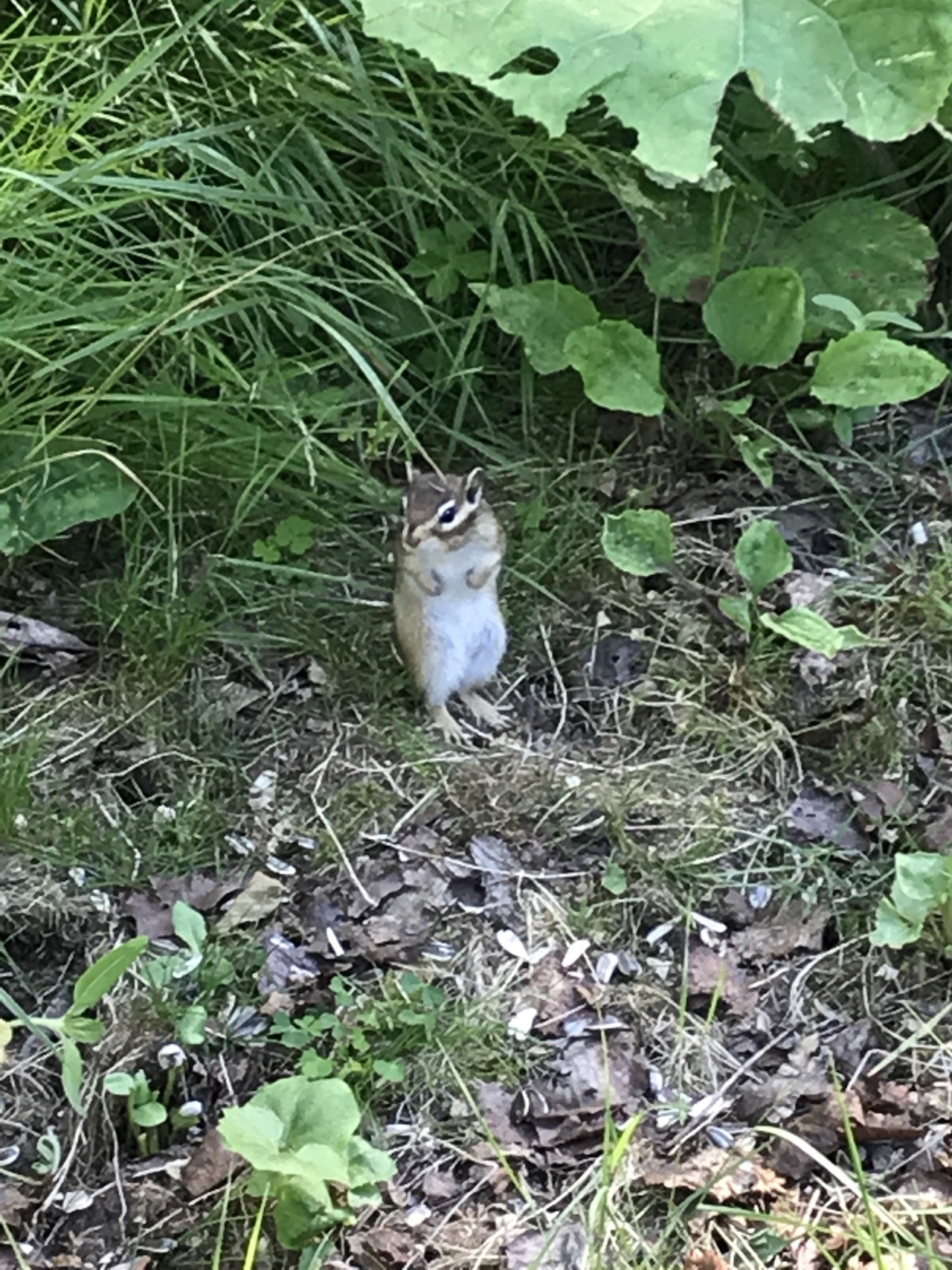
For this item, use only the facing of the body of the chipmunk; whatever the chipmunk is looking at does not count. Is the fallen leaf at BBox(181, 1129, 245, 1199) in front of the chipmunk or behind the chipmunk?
in front

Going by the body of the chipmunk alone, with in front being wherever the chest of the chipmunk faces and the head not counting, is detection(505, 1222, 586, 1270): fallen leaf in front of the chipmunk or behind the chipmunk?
in front

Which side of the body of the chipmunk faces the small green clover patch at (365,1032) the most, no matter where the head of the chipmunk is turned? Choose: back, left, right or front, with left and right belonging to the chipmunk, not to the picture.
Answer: front

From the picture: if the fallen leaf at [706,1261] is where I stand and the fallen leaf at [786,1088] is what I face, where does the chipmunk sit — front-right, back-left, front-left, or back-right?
front-left

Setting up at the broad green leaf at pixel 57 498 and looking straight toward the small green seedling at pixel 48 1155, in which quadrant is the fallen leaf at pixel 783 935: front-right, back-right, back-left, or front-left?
front-left

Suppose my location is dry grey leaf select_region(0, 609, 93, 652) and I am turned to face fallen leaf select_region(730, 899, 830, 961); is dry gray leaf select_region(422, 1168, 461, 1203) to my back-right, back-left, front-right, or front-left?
front-right

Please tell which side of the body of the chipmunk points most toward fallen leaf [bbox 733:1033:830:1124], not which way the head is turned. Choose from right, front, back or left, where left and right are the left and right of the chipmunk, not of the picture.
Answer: front

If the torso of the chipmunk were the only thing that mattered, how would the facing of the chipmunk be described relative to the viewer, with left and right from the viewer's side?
facing the viewer

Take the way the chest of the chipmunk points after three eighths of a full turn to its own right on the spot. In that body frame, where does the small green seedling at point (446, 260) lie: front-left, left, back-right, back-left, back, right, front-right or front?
front-right
